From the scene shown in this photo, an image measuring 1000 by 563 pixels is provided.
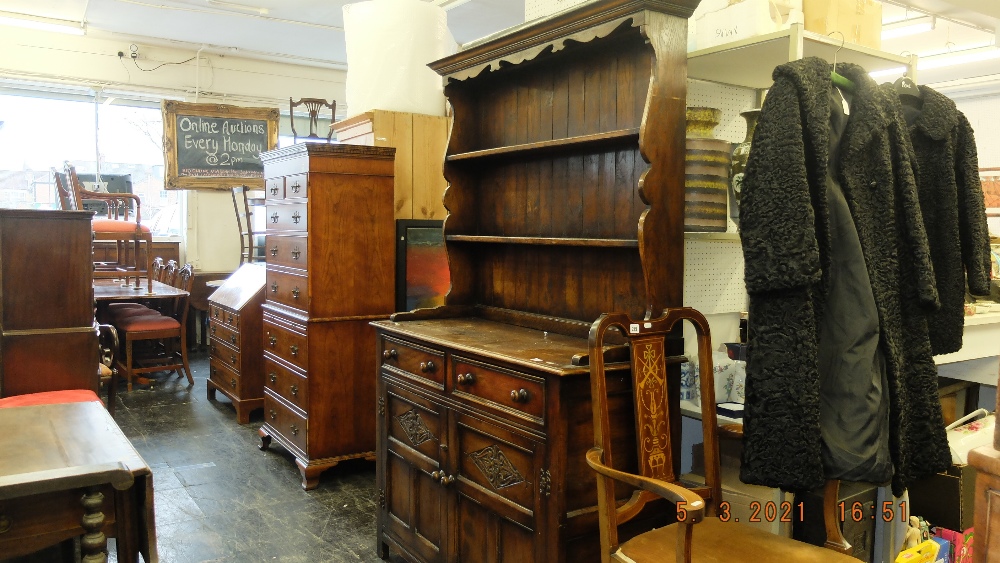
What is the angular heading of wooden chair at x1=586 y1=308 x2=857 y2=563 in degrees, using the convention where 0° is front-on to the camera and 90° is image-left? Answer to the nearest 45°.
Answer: approximately 315°

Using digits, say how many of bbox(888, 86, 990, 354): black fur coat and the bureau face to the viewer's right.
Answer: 0

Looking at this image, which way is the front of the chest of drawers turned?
to the viewer's left

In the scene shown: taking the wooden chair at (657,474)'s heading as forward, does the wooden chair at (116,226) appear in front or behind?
behind

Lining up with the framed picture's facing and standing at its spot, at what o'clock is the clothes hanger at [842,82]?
The clothes hanger is roughly at 11 o'clock from the framed picture.

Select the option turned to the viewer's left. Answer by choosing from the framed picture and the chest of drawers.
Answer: the chest of drawers

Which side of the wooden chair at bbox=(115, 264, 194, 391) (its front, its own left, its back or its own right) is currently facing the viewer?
left

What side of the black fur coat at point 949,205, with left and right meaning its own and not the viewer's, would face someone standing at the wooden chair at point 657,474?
front

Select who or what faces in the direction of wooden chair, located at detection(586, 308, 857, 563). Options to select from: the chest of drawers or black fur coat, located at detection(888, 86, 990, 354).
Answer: the black fur coat

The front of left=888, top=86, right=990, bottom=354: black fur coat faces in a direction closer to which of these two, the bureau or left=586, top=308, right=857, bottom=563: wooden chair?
the wooden chair
